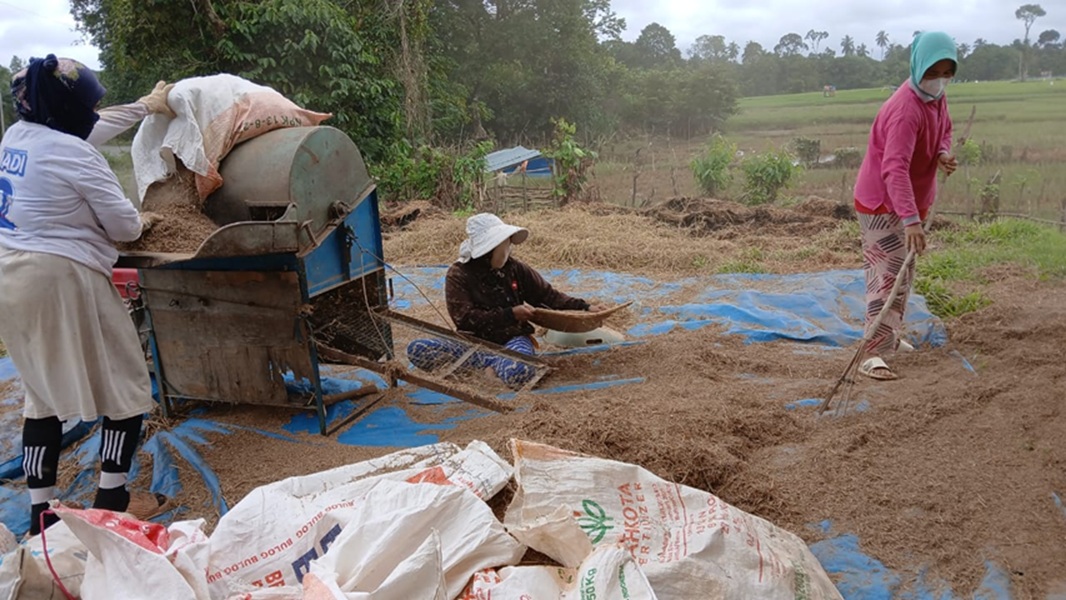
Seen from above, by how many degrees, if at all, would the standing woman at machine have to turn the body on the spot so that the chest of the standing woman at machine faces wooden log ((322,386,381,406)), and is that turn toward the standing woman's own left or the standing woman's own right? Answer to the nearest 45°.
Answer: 0° — they already face it

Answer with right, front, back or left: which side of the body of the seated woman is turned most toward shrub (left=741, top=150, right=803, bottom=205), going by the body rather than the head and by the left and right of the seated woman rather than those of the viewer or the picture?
left

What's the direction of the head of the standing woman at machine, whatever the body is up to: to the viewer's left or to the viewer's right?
to the viewer's right

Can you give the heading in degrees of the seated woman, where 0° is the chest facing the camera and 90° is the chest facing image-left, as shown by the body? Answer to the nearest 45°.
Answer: approximately 315°
